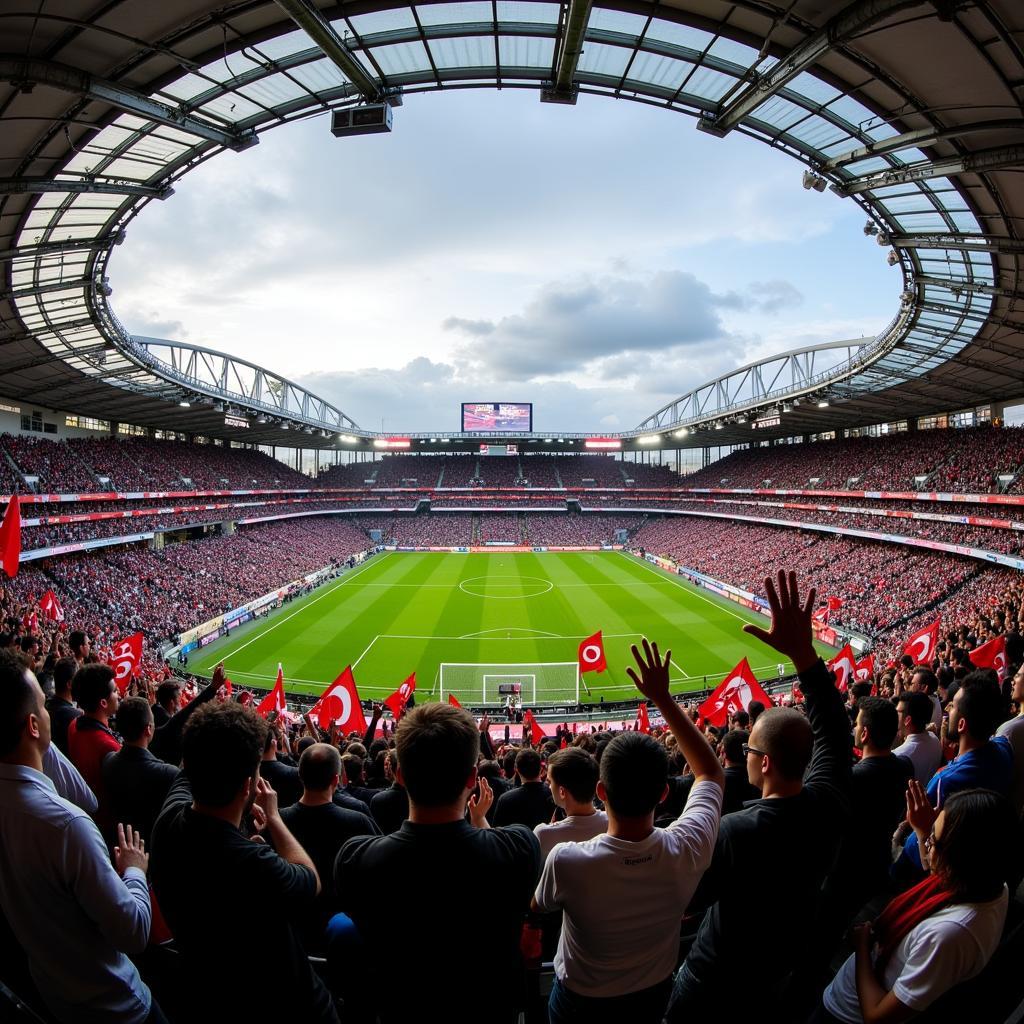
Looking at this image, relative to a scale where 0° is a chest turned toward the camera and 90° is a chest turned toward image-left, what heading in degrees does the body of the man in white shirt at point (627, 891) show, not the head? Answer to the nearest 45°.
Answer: approximately 180°

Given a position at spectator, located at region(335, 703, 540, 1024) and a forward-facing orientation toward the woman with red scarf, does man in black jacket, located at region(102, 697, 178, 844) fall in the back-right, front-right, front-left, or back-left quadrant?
back-left

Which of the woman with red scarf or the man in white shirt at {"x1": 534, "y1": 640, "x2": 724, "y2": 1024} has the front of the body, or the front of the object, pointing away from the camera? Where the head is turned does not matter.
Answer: the man in white shirt

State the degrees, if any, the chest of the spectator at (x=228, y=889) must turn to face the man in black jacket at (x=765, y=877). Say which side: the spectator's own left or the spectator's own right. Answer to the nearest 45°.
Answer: approximately 45° to the spectator's own right

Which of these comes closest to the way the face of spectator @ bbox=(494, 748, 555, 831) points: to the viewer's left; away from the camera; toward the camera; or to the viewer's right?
away from the camera

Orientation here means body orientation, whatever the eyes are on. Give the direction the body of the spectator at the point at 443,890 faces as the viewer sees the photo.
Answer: away from the camera

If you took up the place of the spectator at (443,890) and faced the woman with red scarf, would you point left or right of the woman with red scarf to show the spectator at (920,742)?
left

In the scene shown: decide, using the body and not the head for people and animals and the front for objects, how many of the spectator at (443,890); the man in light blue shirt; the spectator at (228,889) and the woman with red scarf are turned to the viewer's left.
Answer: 1

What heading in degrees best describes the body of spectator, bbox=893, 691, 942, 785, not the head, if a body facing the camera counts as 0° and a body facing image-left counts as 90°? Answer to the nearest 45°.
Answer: approximately 135°

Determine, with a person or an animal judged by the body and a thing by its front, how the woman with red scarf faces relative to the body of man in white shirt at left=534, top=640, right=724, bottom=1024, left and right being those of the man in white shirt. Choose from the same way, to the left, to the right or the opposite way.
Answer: to the left

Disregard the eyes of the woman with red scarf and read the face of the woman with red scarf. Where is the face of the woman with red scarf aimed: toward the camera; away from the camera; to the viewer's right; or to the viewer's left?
to the viewer's left

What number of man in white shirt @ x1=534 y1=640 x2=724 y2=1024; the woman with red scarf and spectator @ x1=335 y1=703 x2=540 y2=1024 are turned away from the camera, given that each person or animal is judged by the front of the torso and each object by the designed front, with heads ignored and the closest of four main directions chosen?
2

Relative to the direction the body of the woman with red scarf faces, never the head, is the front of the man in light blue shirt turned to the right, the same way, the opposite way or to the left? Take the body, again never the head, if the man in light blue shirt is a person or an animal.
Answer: to the right
